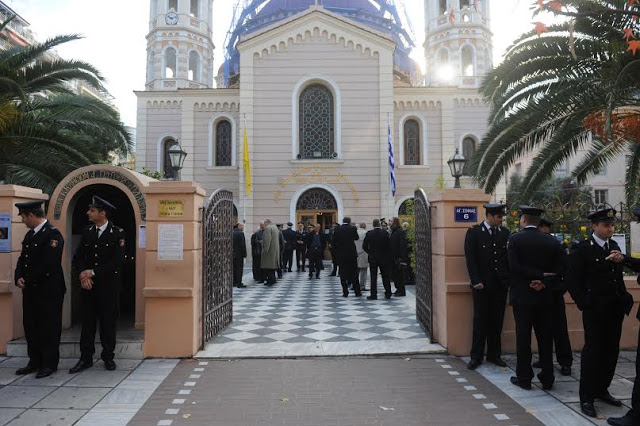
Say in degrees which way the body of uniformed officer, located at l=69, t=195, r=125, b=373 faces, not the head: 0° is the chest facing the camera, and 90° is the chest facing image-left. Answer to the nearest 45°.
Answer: approximately 45°

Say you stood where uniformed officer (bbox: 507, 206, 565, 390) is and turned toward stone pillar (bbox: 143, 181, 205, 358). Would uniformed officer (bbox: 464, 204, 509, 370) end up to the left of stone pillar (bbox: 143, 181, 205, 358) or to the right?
right

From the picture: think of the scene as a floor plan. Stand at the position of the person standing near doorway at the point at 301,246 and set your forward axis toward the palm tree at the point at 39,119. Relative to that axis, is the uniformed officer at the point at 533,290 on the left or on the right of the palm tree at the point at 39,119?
left

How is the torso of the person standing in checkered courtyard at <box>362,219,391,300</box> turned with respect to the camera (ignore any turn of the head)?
away from the camera

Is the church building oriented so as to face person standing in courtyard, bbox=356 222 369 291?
yes

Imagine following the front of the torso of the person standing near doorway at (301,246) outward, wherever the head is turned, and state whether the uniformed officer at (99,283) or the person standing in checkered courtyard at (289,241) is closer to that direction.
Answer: the uniformed officer

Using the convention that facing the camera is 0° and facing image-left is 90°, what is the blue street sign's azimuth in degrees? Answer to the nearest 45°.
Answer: approximately 0°

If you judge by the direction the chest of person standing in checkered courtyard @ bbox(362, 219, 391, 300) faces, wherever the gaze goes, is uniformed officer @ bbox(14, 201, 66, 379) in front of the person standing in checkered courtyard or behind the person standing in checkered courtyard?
behind

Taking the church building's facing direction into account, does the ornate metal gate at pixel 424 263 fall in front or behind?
in front

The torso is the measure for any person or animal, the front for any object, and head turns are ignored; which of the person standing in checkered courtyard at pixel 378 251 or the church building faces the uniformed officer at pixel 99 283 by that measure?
the church building

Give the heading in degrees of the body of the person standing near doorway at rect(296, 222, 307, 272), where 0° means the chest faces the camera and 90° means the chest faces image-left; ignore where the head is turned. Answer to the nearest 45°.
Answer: approximately 0°

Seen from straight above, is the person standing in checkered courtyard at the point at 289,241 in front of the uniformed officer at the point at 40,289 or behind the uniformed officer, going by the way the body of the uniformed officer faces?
behind
